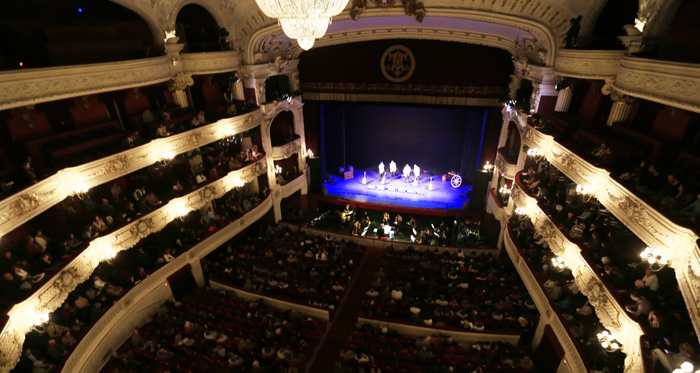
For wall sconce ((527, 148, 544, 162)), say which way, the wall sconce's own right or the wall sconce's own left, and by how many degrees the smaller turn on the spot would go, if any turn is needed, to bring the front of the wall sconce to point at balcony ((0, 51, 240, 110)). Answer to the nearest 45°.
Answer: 0° — it already faces it

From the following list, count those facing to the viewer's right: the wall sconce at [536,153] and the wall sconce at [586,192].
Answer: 0

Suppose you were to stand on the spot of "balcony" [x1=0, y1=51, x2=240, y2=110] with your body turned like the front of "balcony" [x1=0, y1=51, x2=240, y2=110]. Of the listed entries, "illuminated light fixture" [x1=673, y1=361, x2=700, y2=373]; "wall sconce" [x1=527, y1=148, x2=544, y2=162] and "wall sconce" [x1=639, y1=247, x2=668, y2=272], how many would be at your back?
0

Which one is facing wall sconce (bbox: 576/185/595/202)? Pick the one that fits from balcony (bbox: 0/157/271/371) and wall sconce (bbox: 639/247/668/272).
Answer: the balcony

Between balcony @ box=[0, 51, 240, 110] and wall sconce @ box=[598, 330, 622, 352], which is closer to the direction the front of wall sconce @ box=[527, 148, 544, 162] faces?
the balcony

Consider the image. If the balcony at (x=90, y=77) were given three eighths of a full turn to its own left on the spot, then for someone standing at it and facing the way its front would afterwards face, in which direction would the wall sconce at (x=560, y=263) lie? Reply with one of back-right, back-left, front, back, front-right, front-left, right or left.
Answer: back-right

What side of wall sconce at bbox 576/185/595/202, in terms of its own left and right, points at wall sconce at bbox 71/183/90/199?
front

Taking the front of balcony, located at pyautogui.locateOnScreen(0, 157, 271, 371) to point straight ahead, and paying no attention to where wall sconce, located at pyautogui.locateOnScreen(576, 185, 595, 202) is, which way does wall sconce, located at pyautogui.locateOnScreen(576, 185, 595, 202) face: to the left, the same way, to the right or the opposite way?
the opposite way

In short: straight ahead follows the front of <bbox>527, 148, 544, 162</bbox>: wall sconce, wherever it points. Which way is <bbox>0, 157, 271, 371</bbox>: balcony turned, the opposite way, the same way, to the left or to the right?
the opposite way

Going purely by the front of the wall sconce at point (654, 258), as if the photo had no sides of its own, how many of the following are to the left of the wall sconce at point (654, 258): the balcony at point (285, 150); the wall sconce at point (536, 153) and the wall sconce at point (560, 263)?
0

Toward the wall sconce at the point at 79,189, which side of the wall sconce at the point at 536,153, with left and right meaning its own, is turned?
front

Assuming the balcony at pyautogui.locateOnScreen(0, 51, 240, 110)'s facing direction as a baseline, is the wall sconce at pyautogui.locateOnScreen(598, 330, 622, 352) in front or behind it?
in front

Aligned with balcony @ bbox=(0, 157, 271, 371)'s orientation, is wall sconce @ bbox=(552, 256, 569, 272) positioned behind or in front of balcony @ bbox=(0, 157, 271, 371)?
in front

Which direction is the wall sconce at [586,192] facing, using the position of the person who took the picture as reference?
facing the viewer and to the left of the viewer

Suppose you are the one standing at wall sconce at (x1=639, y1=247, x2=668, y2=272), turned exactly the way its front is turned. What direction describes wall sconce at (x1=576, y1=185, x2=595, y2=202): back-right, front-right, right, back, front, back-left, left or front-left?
right

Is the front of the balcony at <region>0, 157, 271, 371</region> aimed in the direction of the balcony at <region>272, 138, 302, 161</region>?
no

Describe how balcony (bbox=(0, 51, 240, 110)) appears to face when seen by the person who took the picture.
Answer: facing the viewer and to the right of the viewer

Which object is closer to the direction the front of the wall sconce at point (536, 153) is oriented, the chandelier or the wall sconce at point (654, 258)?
the chandelier

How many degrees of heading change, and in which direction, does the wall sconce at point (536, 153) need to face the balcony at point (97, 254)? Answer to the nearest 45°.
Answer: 0° — it already faces it
